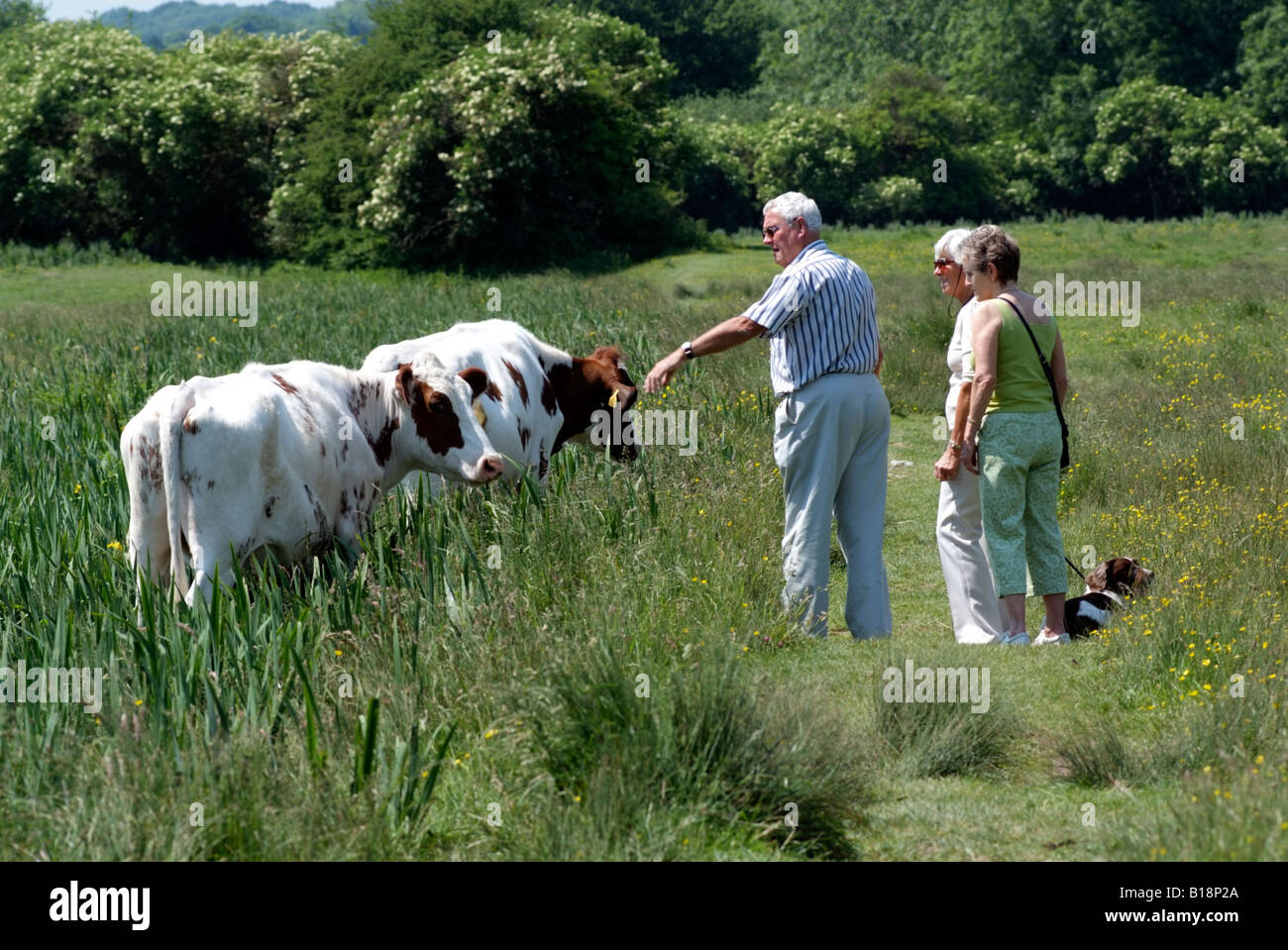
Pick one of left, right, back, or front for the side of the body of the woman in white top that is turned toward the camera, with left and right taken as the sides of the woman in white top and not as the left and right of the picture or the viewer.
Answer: left

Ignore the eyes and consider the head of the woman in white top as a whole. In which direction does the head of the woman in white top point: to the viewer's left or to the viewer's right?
to the viewer's left

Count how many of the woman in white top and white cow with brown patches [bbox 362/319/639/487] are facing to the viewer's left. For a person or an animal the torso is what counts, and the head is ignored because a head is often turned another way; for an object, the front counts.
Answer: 1

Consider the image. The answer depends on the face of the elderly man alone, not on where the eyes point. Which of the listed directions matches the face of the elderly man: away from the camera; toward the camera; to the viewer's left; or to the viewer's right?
to the viewer's left

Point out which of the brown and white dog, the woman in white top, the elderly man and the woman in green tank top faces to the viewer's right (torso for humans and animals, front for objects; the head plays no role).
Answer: the brown and white dog

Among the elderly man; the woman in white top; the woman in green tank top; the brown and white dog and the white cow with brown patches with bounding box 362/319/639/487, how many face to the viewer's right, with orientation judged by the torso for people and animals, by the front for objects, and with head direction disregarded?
2

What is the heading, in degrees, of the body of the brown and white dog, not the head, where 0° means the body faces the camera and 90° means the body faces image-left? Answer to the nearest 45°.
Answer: approximately 270°

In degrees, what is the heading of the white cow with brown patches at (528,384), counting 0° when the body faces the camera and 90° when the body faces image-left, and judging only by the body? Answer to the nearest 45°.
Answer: approximately 270°

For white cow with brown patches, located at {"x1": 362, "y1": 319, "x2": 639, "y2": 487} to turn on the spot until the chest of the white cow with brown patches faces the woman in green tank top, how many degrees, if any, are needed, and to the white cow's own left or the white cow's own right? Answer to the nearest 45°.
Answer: approximately 45° to the white cow's own right

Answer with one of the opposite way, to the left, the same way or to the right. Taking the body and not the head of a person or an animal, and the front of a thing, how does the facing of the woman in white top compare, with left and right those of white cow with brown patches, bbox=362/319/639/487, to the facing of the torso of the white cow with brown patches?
the opposite way

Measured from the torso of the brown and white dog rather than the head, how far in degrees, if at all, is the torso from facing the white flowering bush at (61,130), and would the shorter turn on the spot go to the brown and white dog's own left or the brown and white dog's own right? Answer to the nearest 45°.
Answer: approximately 135° to the brown and white dog's own left

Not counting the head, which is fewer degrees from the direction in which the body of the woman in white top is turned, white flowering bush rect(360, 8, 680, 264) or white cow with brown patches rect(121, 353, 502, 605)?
the white cow with brown patches

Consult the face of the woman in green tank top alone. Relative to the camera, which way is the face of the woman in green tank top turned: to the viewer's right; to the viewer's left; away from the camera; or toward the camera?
to the viewer's left

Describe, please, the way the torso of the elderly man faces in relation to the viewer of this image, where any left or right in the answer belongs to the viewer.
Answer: facing away from the viewer and to the left of the viewer
